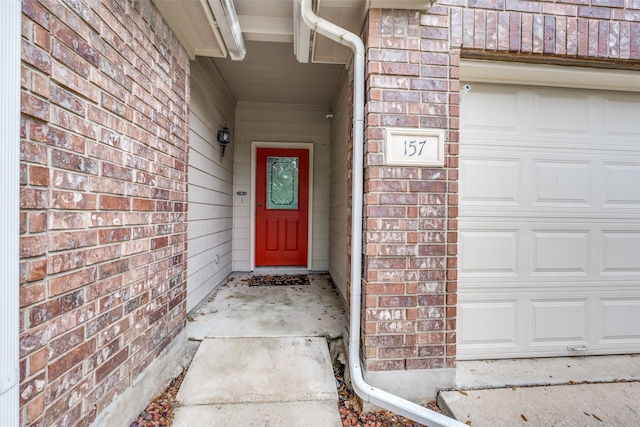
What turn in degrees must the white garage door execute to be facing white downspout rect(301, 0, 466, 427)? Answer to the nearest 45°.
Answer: approximately 45° to its right

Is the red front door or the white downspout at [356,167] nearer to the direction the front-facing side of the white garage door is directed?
the white downspout

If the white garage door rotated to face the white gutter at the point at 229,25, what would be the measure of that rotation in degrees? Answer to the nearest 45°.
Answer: approximately 45° to its right

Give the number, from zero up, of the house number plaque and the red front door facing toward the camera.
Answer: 2

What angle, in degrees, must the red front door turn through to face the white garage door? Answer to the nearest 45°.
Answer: approximately 45° to its left

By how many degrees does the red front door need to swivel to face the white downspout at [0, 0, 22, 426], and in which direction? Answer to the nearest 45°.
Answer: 0° — it already faces it

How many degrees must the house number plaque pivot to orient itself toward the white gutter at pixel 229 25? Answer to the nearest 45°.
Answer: approximately 90° to its right

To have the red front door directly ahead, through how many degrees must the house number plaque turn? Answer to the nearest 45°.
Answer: approximately 135° to its right

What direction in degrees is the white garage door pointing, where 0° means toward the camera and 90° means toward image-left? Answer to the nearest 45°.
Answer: approximately 0°

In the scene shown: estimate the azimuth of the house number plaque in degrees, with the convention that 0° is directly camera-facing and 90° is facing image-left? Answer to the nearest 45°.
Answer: approximately 0°
